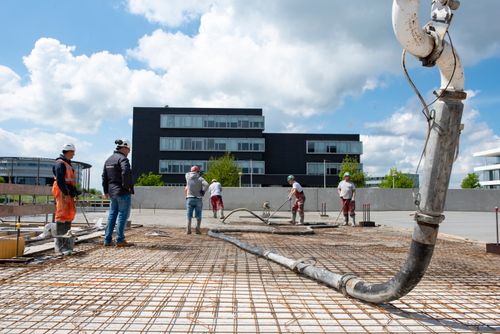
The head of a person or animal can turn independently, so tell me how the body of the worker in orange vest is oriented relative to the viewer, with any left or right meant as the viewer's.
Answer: facing to the right of the viewer

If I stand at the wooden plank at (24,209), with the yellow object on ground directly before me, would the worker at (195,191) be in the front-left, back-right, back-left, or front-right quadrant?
back-left

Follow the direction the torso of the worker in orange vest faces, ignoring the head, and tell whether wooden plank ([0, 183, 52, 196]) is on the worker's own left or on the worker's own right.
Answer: on the worker's own left

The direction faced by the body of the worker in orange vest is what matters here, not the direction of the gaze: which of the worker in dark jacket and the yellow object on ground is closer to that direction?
the worker in dark jacket

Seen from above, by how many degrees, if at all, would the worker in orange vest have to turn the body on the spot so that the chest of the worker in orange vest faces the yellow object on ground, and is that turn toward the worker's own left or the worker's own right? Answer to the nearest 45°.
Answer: approximately 135° to the worker's own right

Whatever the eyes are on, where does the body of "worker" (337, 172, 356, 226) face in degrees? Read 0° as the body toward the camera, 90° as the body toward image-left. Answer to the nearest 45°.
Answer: approximately 0°
